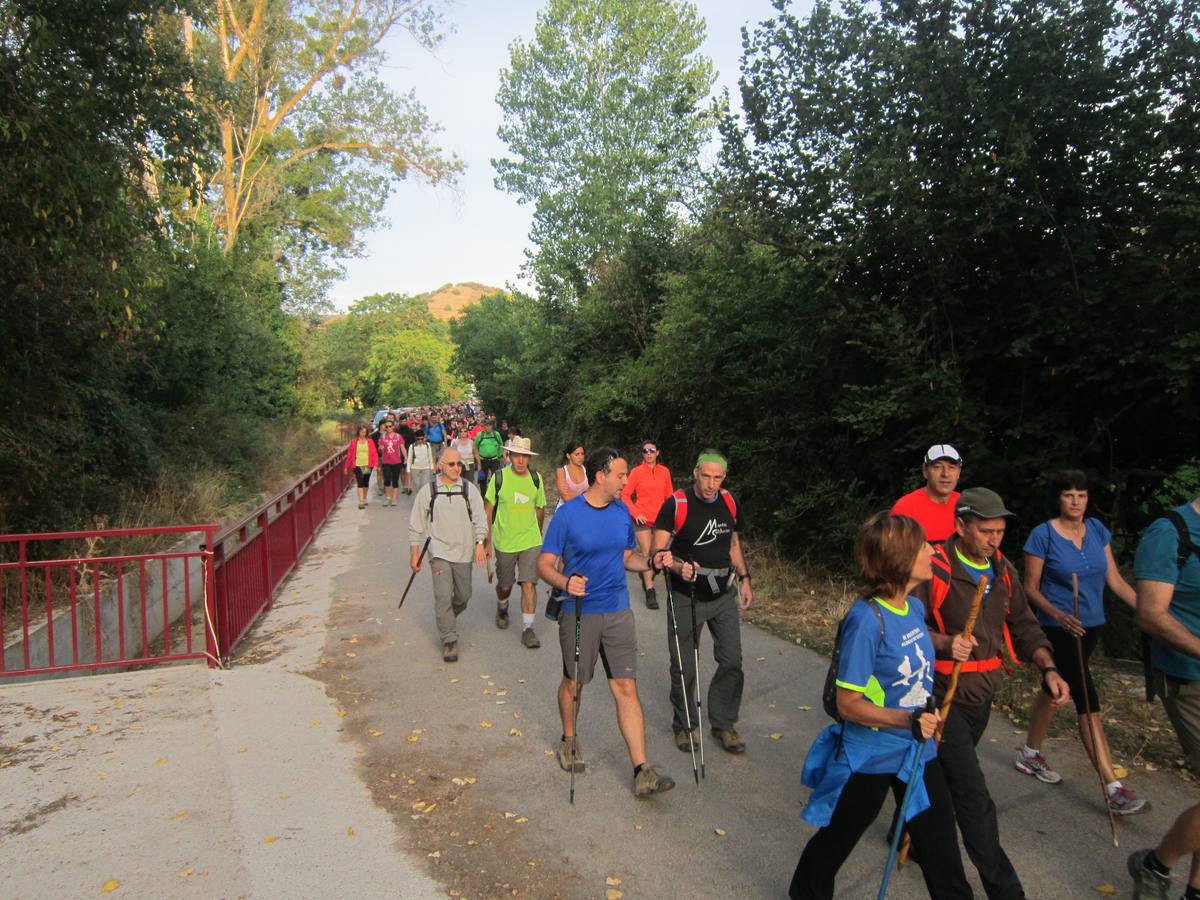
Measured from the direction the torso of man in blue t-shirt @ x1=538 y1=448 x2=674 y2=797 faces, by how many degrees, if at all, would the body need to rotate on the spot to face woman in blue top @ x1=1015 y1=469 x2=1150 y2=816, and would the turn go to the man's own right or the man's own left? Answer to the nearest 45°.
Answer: approximately 45° to the man's own left

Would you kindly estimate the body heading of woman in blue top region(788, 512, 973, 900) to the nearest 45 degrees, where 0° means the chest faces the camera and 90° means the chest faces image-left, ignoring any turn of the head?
approximately 315°

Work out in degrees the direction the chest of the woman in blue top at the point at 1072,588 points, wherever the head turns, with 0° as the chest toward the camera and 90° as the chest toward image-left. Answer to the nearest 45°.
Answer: approximately 315°

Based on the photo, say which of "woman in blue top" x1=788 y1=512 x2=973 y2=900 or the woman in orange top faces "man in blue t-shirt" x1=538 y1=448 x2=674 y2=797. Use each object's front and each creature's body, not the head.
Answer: the woman in orange top

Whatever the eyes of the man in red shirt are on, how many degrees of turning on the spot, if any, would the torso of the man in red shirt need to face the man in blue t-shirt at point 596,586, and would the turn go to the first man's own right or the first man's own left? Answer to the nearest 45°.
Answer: approximately 90° to the first man's own right

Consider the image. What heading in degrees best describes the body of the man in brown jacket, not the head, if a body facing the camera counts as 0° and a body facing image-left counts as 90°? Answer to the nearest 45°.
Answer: approximately 315°

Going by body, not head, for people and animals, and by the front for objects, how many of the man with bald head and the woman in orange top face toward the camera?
2

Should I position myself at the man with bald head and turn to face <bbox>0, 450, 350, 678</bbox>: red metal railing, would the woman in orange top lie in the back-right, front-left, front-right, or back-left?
back-right

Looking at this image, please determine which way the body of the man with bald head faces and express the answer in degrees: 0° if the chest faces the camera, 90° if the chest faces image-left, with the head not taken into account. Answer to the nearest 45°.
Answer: approximately 0°

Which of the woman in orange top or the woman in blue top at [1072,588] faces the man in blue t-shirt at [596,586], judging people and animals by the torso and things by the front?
the woman in orange top

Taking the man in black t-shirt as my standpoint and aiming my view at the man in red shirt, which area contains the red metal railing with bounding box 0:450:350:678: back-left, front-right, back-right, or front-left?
back-left

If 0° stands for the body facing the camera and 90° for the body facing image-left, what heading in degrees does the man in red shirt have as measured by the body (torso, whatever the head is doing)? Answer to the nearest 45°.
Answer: approximately 315°

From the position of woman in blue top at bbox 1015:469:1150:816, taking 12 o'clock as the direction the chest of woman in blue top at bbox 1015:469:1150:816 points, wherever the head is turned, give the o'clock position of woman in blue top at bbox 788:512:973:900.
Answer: woman in blue top at bbox 788:512:973:900 is roughly at 2 o'clock from woman in blue top at bbox 1015:469:1150:816.
